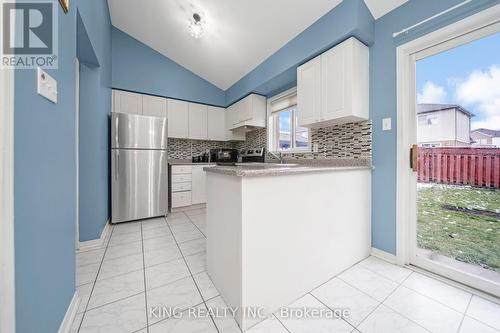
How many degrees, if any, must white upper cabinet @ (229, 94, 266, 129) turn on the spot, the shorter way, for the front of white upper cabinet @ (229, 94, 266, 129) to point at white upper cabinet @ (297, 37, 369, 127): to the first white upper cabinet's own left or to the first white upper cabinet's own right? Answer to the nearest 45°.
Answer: approximately 90° to the first white upper cabinet's own left

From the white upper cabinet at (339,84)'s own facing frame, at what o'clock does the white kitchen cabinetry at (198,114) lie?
The white kitchen cabinetry is roughly at 2 o'clock from the white upper cabinet.

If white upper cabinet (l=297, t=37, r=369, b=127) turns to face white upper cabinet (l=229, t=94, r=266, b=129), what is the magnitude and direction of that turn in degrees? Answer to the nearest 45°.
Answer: approximately 90° to its right

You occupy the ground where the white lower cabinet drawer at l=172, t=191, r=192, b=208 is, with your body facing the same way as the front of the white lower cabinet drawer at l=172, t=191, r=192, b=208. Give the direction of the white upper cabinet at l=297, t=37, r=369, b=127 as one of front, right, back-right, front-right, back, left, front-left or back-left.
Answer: front-left

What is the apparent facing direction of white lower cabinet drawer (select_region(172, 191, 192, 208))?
toward the camera

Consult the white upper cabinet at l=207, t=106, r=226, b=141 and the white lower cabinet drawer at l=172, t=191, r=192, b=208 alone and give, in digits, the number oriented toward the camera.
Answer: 2

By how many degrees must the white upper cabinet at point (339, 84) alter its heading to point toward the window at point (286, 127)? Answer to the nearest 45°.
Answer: approximately 90° to its right

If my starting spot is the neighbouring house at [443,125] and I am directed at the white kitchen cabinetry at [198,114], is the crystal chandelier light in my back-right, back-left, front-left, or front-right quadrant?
front-left

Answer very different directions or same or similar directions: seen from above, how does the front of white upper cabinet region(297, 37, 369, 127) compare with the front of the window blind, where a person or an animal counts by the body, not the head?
same or similar directions

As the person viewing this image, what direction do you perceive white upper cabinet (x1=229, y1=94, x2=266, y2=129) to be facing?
facing the viewer and to the left of the viewer

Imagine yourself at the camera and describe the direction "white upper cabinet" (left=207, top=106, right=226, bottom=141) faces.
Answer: facing the viewer

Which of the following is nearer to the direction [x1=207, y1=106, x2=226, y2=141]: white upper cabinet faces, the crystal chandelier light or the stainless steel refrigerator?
the crystal chandelier light

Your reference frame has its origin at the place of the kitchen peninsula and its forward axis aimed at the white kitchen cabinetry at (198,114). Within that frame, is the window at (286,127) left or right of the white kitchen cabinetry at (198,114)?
right

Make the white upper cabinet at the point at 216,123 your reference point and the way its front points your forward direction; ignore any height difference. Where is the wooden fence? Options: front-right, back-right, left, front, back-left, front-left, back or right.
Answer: front-left
